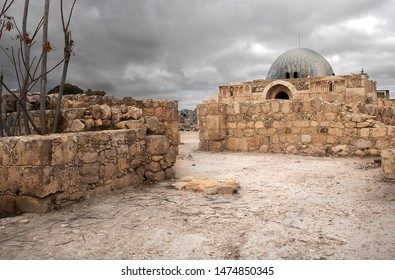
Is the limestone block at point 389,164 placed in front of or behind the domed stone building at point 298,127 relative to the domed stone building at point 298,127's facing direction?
in front

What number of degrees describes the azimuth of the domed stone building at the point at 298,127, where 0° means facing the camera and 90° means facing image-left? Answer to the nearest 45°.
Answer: approximately 0°

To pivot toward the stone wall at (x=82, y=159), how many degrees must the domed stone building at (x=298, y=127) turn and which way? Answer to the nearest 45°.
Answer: approximately 45° to its right

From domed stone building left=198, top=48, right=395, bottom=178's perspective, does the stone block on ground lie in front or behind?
in front

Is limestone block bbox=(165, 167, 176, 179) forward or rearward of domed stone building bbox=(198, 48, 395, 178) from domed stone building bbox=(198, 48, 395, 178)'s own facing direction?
forward
